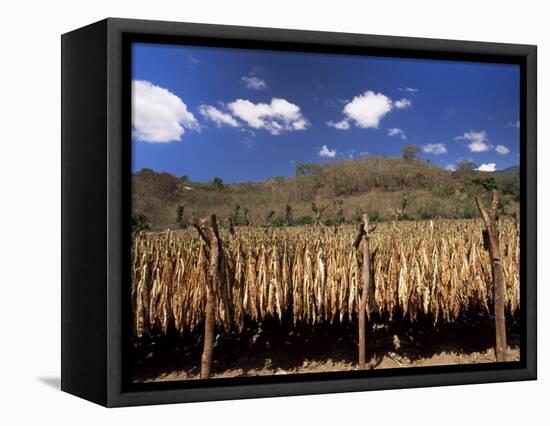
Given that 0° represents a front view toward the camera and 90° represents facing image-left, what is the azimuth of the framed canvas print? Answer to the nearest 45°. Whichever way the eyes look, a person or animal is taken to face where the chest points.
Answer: approximately 315°
